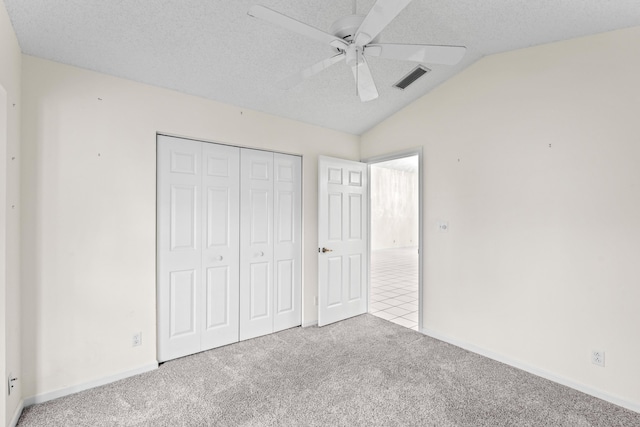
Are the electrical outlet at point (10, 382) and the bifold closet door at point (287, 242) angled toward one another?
no

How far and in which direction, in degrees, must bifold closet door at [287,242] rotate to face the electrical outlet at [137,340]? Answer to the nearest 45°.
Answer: approximately 90° to its right

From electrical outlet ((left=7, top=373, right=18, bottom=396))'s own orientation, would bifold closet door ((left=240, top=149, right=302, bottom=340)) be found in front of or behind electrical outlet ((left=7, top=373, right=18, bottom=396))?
in front

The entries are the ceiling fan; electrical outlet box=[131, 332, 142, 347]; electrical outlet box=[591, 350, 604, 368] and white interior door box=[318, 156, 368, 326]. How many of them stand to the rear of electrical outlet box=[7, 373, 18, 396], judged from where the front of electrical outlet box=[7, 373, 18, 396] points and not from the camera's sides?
0

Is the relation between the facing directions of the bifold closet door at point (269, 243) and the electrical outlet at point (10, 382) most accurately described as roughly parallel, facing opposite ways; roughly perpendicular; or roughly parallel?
roughly perpendicular

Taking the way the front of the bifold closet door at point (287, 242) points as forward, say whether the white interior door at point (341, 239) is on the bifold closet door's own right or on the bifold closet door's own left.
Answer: on the bifold closet door's own left

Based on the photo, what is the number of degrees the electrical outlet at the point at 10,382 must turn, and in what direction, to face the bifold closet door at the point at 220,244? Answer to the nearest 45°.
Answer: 0° — it already faces it

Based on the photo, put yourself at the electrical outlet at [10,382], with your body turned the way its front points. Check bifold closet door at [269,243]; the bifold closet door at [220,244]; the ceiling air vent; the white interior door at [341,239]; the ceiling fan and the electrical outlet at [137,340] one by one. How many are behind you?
0

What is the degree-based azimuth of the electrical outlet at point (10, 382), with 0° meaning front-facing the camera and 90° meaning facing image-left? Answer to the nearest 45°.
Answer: approximately 270°

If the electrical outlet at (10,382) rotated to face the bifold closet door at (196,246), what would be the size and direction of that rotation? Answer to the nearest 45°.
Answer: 0° — it already faces it

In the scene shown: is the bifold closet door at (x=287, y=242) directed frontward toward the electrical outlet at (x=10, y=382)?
no

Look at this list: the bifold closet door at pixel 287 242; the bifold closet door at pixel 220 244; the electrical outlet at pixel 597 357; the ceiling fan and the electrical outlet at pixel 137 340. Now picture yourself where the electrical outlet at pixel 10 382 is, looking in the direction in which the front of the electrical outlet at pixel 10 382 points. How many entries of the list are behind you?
0

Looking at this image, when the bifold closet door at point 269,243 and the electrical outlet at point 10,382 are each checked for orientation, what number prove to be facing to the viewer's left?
0

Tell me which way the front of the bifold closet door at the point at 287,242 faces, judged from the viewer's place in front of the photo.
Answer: facing the viewer and to the right of the viewer

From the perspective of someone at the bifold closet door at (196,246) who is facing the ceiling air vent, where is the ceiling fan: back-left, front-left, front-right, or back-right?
front-right

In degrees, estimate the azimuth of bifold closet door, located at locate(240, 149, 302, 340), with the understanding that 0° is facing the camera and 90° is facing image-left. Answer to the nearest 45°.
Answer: approximately 315°
